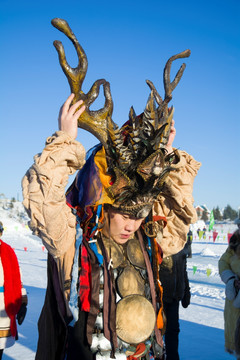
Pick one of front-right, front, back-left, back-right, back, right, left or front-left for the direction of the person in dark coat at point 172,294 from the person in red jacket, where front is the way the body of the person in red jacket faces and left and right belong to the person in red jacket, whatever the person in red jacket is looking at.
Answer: left

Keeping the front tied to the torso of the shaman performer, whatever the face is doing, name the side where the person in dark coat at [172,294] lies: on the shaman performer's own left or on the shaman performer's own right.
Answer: on the shaman performer's own left

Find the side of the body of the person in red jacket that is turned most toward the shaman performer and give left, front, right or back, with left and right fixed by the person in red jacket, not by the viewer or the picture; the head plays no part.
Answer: front

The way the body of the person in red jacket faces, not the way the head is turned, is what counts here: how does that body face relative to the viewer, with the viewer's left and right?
facing the viewer

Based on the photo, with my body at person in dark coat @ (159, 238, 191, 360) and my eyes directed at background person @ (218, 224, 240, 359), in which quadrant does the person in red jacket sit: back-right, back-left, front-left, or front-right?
back-right

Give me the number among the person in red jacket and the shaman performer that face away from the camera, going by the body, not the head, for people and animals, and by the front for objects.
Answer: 0

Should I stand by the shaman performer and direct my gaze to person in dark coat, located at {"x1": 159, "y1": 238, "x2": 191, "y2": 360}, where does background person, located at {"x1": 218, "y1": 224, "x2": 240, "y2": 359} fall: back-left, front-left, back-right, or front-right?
front-right

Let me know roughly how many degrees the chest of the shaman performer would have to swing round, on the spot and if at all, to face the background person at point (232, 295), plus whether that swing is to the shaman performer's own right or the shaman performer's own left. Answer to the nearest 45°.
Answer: approximately 90° to the shaman performer's own left

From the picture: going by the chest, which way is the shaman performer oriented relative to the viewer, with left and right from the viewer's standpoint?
facing the viewer and to the right of the viewer
